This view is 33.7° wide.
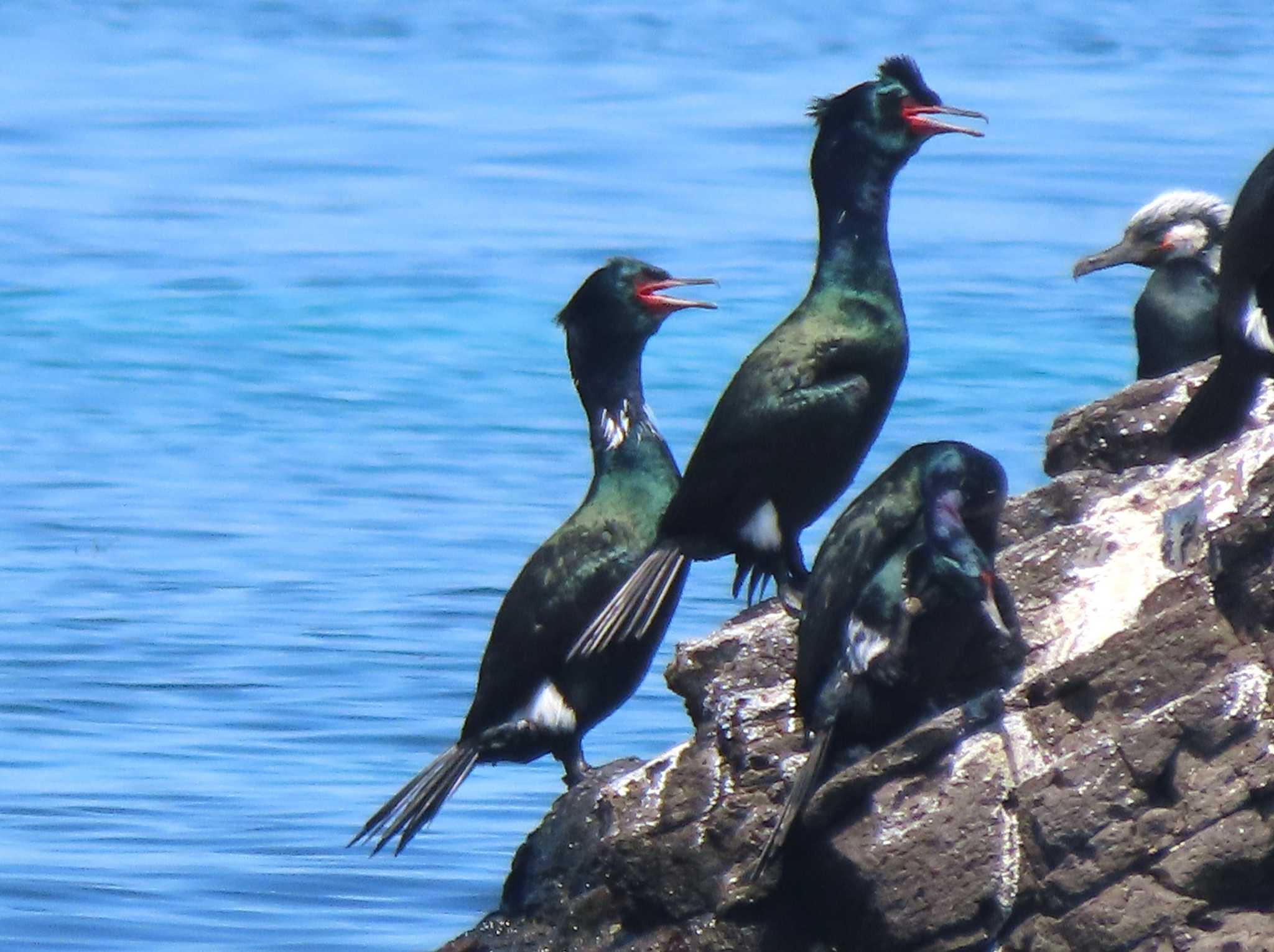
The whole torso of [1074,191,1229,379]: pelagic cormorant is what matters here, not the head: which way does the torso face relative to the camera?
to the viewer's left

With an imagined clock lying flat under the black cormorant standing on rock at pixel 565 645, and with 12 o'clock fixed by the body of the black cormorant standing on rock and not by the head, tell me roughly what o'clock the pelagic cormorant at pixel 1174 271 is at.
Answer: The pelagic cormorant is roughly at 11 o'clock from the black cormorant standing on rock.

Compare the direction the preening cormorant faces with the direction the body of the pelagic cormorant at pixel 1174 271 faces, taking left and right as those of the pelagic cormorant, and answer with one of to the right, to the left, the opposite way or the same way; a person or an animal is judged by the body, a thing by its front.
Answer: the opposite way

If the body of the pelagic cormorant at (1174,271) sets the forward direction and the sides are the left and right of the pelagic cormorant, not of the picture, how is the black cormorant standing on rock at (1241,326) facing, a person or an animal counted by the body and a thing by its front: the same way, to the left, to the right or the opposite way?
the opposite way

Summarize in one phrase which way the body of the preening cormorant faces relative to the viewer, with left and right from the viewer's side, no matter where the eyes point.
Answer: facing to the right of the viewer

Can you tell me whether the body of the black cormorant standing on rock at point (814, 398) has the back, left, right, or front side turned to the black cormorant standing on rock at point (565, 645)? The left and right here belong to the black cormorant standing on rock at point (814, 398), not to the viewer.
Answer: back

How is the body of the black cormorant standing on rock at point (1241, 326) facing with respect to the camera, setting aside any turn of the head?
to the viewer's right

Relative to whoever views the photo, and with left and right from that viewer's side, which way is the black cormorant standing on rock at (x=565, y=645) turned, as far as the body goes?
facing to the right of the viewer

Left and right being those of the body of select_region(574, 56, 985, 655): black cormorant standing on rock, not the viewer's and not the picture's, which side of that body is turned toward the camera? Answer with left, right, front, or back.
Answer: right

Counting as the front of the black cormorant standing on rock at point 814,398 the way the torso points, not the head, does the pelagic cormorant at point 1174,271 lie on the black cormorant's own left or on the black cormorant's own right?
on the black cormorant's own left

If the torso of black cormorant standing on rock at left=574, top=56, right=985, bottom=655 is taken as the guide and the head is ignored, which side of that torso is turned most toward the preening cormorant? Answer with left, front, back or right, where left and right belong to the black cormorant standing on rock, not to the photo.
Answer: right
